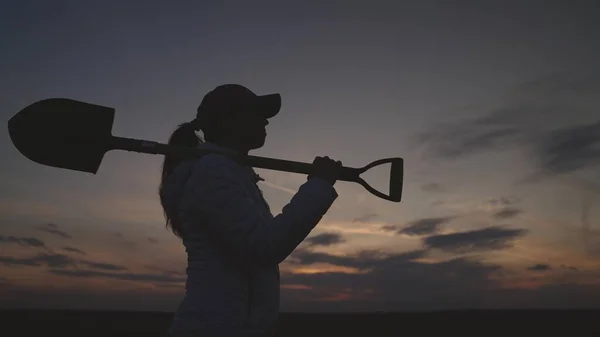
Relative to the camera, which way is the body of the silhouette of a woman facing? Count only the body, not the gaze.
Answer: to the viewer's right
